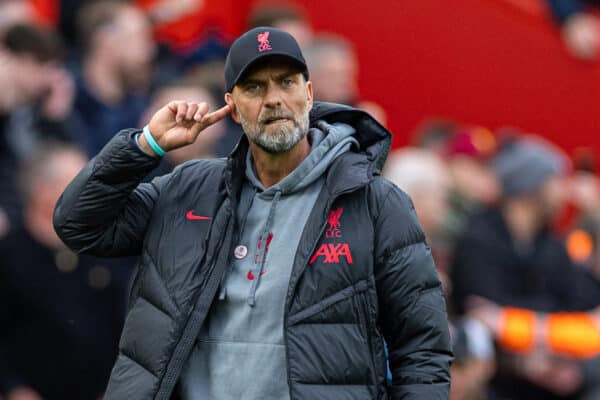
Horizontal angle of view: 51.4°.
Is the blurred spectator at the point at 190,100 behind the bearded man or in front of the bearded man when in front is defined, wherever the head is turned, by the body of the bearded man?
behind

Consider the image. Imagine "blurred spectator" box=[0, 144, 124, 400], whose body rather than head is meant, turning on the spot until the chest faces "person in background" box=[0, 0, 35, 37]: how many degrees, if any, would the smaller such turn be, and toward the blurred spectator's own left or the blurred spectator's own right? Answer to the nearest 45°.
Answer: approximately 135° to the blurred spectator's own left

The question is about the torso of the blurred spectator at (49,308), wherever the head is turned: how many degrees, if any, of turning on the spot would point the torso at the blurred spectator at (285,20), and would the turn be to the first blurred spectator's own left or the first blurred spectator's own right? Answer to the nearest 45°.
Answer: approximately 90° to the first blurred spectator's own left

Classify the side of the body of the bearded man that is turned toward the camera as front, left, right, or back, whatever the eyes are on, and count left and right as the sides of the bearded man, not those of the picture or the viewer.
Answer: front

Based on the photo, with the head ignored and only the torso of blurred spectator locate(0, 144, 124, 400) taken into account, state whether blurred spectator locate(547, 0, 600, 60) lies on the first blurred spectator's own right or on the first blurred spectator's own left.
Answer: on the first blurred spectator's own left

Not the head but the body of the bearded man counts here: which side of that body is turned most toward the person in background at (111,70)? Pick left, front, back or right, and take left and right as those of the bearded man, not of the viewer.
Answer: back

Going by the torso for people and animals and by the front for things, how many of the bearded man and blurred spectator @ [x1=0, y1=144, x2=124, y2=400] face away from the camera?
0

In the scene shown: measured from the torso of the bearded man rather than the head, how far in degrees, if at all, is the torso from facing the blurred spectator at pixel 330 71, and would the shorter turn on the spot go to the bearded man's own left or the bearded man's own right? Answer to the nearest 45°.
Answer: approximately 180°
